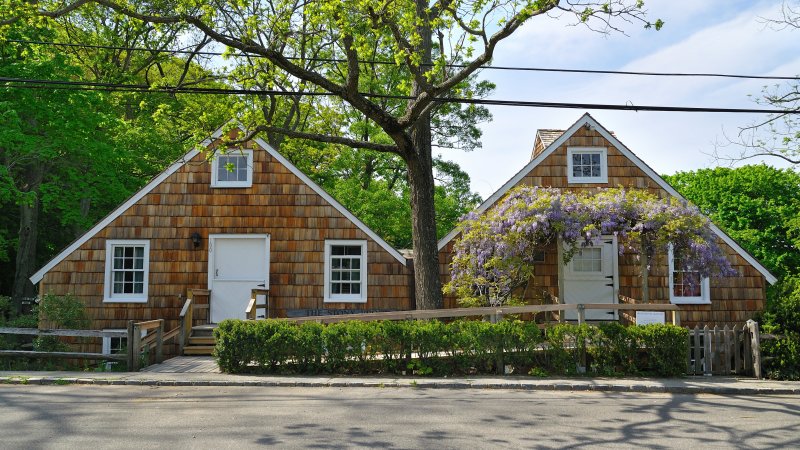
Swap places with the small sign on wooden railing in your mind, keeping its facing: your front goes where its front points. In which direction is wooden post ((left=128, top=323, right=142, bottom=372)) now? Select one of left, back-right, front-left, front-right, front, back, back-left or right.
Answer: front-right

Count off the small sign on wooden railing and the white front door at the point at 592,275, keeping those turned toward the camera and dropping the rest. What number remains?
2

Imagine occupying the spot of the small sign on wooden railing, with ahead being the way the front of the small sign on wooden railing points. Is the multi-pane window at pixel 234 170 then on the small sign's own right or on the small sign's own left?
on the small sign's own right

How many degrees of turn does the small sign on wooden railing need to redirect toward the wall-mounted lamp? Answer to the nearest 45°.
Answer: approximately 90° to its right

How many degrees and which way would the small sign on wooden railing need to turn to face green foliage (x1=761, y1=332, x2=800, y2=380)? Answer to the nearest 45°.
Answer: approximately 45° to its left

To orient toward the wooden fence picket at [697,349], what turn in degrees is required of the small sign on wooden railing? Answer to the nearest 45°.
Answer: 0° — it already faces it

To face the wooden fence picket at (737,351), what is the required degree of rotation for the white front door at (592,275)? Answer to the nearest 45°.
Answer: approximately 45° to its left

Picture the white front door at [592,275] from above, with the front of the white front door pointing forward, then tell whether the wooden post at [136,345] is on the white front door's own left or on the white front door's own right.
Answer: on the white front door's own right

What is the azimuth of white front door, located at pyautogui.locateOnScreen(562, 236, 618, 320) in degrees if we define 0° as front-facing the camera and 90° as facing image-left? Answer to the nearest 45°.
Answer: approximately 0°

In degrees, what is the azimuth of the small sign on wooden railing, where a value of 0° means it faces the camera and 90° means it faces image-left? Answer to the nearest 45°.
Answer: approximately 0°

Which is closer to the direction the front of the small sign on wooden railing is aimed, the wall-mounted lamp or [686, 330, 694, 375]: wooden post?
the wooden post

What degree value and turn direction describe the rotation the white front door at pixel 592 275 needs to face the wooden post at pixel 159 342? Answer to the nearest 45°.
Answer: approximately 45° to its right
